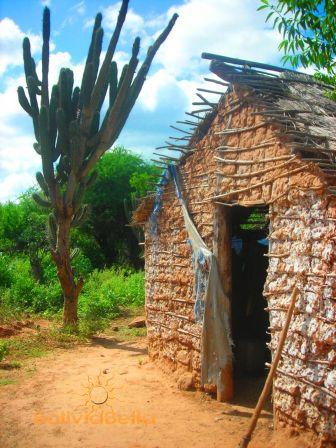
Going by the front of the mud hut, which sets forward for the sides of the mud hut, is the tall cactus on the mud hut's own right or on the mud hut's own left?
on the mud hut's own right

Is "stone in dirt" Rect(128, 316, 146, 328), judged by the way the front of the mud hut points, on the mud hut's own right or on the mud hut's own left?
on the mud hut's own right

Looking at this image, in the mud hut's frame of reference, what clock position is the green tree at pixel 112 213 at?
The green tree is roughly at 4 o'clock from the mud hut.

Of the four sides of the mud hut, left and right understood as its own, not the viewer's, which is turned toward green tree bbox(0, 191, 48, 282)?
right

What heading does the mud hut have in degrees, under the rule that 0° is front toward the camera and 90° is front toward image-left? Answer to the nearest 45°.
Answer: approximately 45°

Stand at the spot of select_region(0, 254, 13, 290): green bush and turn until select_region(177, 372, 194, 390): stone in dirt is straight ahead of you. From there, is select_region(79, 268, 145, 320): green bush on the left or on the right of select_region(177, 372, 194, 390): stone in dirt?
left

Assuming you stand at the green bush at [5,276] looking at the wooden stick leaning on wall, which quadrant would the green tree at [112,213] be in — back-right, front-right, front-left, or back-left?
back-left

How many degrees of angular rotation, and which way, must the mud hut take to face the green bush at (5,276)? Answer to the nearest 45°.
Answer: approximately 90° to its right

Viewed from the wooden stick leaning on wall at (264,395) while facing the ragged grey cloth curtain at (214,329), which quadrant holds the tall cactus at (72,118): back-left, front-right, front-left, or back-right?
front-left
